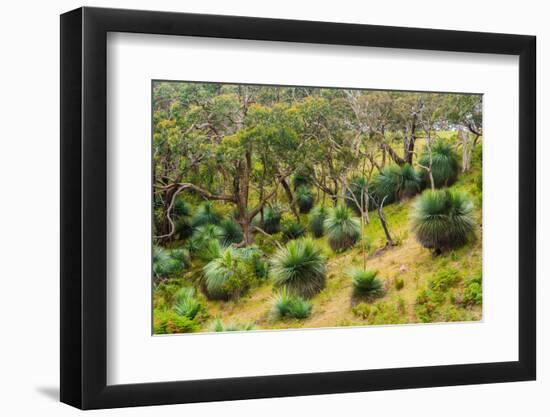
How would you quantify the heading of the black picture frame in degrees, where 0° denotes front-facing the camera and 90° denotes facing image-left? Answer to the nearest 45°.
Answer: approximately 315°
